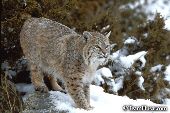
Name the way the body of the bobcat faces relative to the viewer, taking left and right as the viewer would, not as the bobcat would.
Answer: facing the viewer and to the right of the viewer
